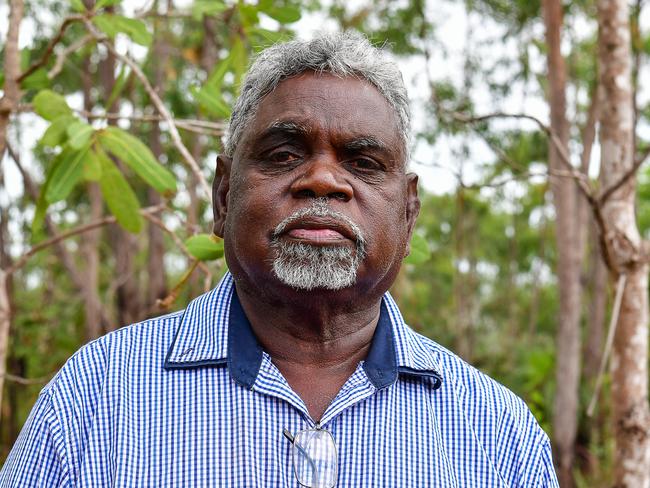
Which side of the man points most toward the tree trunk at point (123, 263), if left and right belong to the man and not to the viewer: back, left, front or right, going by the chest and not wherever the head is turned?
back

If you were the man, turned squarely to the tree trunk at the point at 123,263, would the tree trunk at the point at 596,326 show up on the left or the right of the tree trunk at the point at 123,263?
right

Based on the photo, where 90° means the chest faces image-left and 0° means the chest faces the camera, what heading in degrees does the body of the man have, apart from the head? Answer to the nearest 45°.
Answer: approximately 0°

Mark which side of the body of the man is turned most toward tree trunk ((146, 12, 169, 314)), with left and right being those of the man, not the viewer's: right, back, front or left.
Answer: back

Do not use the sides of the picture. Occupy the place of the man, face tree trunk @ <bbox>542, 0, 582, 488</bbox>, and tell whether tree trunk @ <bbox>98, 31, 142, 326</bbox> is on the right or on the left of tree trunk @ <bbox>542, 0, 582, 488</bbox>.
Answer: left

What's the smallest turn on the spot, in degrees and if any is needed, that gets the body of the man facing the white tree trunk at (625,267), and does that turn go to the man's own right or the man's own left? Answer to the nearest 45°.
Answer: approximately 135° to the man's own left

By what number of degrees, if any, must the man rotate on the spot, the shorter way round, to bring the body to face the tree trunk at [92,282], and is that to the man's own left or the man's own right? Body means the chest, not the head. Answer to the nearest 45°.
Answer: approximately 180°
